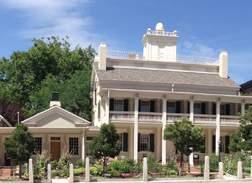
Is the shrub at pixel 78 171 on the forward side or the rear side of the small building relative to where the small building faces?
on the forward side

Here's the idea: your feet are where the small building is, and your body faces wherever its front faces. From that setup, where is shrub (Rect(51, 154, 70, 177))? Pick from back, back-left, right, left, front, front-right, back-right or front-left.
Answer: front

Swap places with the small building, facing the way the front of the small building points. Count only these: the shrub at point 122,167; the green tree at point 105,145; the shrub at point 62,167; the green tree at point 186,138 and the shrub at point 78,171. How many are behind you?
0

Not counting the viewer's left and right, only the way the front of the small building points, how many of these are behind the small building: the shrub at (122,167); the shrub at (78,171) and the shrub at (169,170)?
0

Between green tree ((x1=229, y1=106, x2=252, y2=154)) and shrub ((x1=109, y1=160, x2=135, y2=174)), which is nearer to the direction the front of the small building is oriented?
the shrub

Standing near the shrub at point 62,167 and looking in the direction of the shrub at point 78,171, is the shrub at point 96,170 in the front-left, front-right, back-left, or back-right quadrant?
front-left

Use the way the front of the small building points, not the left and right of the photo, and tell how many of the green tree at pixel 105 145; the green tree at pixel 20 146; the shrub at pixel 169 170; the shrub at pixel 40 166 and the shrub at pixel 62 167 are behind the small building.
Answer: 0

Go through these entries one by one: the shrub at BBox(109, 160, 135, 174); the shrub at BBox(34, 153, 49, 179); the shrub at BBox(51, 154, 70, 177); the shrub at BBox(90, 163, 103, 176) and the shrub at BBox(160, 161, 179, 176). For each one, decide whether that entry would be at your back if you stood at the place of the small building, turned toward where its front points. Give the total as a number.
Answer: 0

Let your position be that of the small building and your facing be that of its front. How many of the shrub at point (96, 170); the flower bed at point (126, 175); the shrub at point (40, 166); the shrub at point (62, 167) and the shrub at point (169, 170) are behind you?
0

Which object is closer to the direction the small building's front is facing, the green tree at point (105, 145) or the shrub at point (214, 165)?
the green tree

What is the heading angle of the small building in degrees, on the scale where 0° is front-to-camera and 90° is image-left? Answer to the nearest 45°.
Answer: approximately 0°

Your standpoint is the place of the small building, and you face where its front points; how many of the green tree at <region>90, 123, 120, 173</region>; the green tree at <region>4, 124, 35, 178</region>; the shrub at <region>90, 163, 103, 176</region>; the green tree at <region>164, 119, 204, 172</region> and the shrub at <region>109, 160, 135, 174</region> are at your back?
0

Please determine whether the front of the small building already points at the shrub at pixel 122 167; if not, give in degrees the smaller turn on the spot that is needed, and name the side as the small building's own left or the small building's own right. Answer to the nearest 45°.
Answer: approximately 45° to the small building's own left

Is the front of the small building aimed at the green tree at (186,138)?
no

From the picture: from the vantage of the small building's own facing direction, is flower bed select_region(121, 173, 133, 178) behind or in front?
in front
